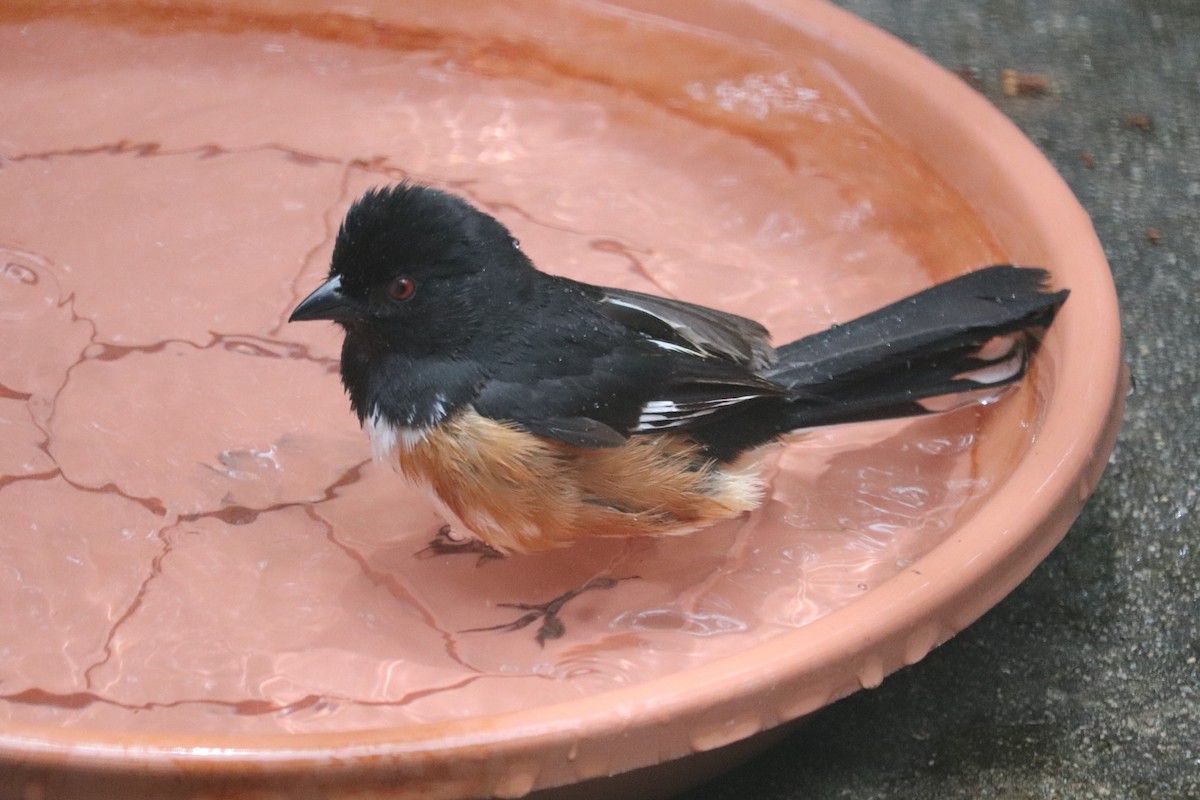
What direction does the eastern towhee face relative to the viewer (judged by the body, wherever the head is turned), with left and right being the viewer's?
facing to the left of the viewer
